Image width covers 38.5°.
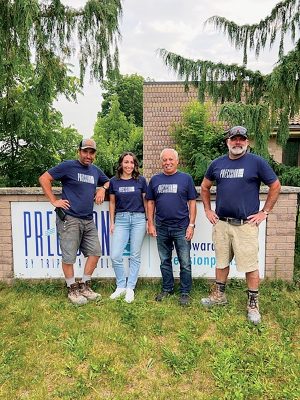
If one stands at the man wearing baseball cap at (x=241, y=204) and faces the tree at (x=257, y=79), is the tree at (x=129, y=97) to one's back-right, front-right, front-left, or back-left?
front-left

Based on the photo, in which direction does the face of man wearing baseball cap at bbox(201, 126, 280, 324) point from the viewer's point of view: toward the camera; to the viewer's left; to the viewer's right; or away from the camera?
toward the camera

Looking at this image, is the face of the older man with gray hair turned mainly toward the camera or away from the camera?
toward the camera

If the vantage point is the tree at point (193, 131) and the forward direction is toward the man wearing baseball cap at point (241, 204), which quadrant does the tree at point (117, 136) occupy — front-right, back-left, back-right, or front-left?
back-right

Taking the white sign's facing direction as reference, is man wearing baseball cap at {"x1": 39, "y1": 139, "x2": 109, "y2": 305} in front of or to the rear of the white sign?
in front

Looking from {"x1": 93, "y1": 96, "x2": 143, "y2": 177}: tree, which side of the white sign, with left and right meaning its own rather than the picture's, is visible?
back

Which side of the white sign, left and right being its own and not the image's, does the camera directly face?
front

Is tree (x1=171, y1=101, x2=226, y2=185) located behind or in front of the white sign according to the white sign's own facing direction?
behind

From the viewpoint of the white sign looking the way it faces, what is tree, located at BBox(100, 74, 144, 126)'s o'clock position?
The tree is roughly at 6 o'clock from the white sign.
